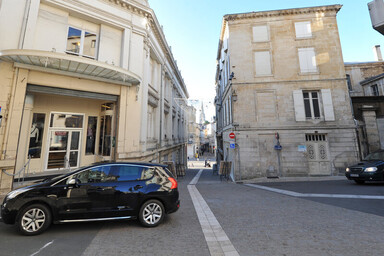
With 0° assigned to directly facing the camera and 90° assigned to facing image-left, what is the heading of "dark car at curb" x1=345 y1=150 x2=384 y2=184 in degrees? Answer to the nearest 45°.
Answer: approximately 45°

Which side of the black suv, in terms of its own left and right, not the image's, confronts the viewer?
left

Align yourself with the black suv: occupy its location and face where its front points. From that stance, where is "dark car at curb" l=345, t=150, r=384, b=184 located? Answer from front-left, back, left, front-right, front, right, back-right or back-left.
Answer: back

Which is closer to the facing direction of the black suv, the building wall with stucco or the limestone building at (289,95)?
the building wall with stucco

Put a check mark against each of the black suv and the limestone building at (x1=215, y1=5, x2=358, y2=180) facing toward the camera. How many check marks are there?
1

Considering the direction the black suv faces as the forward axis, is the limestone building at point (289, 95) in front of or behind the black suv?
behind

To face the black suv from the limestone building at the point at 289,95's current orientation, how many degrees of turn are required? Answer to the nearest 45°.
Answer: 0° — it already faces it

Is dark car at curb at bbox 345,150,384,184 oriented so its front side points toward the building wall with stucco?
yes
